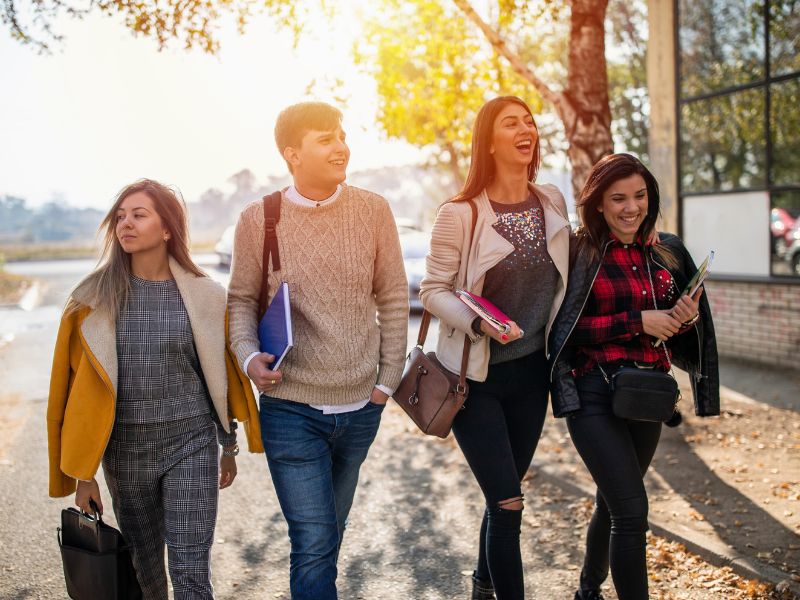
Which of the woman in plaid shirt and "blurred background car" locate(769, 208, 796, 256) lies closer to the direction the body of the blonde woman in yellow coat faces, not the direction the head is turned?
the woman in plaid shirt

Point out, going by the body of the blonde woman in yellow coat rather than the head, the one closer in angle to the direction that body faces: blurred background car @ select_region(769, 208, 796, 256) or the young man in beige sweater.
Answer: the young man in beige sweater

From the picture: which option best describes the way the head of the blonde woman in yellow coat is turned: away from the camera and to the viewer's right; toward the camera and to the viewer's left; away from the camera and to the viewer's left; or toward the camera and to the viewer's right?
toward the camera and to the viewer's left

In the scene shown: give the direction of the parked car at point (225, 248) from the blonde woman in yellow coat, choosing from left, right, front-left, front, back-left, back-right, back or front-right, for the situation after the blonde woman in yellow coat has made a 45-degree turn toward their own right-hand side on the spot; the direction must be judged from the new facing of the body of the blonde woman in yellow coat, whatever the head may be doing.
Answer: back-right

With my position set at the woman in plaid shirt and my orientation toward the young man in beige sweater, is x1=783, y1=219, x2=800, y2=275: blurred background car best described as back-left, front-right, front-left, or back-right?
back-right

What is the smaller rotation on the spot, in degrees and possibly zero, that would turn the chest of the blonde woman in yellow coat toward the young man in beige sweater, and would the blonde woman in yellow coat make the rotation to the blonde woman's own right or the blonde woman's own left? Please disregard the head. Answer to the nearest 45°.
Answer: approximately 90° to the blonde woman's own left

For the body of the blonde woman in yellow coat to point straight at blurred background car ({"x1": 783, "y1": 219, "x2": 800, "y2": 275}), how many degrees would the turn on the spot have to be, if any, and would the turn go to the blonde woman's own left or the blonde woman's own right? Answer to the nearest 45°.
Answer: approximately 135° to the blonde woman's own left

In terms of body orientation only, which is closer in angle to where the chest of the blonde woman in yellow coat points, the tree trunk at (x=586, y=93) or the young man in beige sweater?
the young man in beige sweater

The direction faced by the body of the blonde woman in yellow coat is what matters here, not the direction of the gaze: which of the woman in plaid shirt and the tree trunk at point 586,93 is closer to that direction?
the woman in plaid shirt

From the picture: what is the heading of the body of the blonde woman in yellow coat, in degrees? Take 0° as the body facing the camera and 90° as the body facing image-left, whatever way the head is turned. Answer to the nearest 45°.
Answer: approximately 0°

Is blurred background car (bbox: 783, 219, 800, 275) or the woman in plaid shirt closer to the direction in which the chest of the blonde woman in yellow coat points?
the woman in plaid shirt
